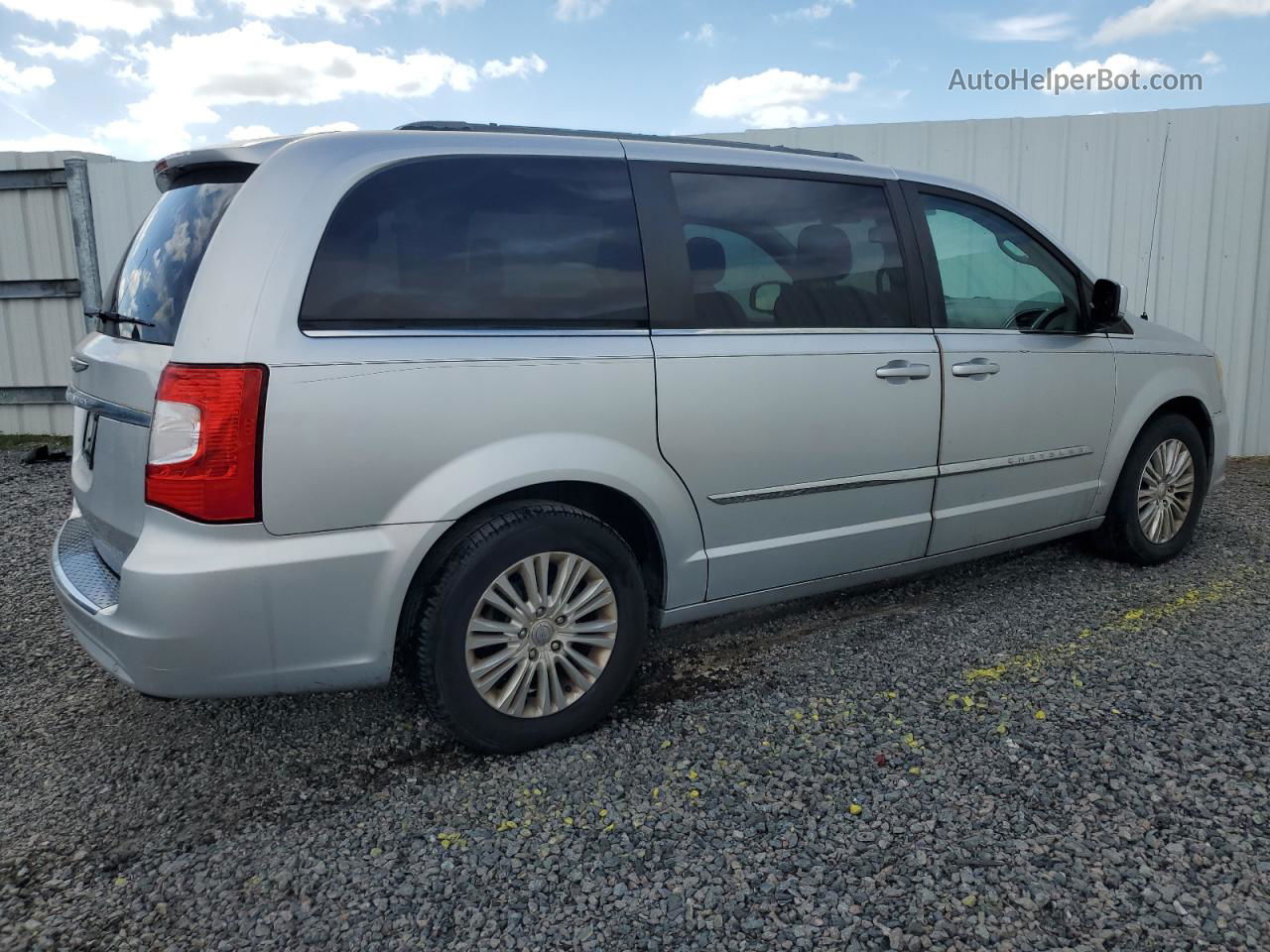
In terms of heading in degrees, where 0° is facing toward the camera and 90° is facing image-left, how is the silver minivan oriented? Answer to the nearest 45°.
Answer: approximately 225°

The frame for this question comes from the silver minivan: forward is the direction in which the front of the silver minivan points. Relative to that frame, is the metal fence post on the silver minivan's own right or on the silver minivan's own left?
on the silver minivan's own left
